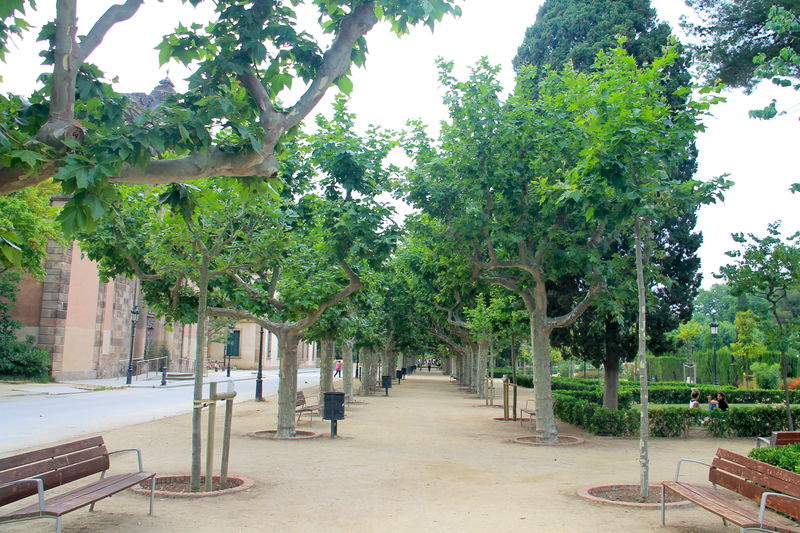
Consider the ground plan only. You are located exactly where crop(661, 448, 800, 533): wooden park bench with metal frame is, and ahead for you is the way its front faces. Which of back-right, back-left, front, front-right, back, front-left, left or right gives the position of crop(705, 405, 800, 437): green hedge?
back-right

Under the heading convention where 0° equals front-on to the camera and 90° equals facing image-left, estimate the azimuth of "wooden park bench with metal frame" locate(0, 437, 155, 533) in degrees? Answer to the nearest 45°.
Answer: approximately 315°

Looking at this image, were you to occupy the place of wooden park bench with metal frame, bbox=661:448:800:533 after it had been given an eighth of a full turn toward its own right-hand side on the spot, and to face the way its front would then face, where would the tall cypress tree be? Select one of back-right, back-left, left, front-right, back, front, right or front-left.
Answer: right

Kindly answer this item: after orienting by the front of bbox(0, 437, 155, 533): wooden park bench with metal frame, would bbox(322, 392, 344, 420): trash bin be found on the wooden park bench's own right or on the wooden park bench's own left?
on the wooden park bench's own left

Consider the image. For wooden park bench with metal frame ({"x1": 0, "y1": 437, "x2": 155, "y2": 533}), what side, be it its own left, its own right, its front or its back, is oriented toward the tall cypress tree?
left

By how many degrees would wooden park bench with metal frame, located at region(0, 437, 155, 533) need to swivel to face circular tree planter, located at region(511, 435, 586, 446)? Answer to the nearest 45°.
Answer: approximately 90° to its left

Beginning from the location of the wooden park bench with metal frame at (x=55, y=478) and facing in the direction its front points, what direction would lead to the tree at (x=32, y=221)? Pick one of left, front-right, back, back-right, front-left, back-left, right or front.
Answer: back-left
